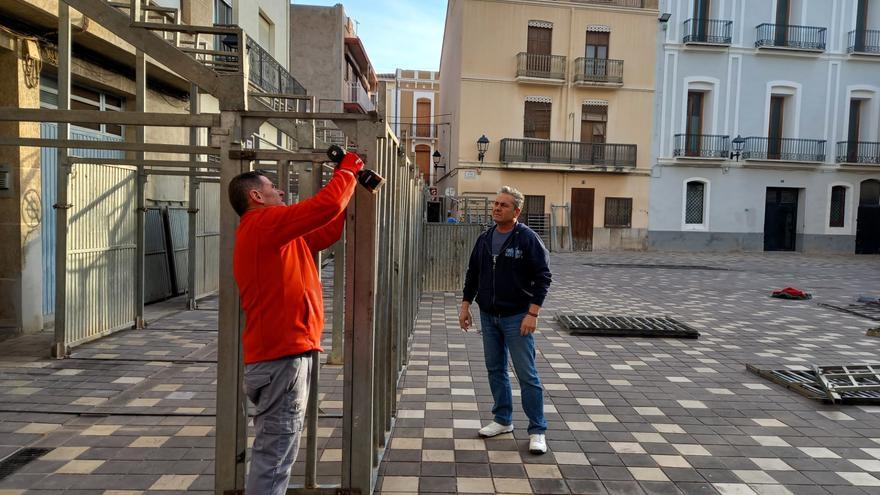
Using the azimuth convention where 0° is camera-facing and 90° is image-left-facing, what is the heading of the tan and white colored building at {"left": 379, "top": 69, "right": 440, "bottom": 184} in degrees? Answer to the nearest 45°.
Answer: approximately 0°

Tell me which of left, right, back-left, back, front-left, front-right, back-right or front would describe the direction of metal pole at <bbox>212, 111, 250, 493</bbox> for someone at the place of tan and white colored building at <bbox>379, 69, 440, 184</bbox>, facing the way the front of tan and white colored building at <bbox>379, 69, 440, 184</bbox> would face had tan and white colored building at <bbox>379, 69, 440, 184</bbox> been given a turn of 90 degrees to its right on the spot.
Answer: left

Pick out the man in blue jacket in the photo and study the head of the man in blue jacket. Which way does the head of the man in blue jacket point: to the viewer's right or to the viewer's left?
to the viewer's left

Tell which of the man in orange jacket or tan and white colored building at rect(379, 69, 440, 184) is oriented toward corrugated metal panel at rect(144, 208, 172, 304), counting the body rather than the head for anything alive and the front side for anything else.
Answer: the tan and white colored building

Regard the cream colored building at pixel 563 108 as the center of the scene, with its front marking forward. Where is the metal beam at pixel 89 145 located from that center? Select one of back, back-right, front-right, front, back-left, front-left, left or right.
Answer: front

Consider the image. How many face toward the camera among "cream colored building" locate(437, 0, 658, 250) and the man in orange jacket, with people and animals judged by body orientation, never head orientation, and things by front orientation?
1

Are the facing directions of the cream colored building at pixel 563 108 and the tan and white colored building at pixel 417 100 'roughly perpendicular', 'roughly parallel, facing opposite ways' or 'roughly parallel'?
roughly parallel

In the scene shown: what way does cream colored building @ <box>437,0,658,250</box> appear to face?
toward the camera

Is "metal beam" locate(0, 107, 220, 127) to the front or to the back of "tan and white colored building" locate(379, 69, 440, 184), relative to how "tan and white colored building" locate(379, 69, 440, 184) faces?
to the front

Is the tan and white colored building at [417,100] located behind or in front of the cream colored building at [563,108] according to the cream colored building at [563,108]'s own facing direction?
behind
